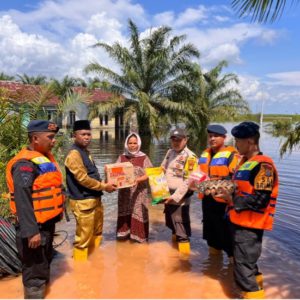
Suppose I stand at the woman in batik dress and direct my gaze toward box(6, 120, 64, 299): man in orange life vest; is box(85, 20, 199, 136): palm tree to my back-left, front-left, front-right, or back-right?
back-right

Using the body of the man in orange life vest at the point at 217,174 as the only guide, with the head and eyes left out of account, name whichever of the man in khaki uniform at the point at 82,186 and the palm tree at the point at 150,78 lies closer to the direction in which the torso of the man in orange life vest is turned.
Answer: the man in khaki uniform

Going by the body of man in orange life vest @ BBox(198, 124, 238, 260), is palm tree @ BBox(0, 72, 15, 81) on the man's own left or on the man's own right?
on the man's own right

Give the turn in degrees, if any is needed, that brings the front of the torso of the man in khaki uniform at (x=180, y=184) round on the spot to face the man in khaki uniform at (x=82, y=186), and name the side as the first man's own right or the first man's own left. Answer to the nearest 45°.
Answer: approximately 45° to the first man's own right

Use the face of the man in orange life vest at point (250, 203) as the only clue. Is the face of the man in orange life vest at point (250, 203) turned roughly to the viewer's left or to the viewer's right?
to the viewer's left

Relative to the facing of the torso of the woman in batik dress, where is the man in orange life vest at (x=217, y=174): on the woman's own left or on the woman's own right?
on the woman's own left

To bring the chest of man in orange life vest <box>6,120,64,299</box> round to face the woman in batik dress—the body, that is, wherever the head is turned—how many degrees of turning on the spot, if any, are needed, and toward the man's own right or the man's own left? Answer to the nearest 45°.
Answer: approximately 45° to the man's own left
